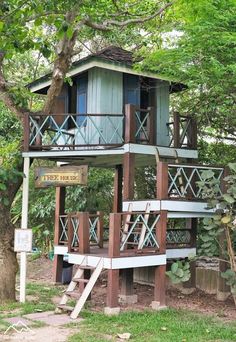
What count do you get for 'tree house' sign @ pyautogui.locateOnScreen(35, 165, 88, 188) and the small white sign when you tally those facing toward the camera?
2

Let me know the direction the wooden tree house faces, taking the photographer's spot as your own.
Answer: facing the viewer and to the left of the viewer

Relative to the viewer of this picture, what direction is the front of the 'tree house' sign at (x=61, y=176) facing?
facing the viewer

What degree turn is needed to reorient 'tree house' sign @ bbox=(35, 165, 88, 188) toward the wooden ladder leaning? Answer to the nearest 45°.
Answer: approximately 90° to its left

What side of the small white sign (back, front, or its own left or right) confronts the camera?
front

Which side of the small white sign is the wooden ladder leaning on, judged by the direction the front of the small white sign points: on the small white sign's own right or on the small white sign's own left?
on the small white sign's own left
